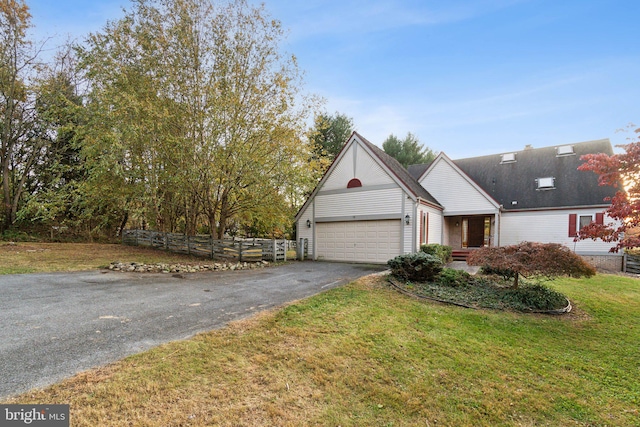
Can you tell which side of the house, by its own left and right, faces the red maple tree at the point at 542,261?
front

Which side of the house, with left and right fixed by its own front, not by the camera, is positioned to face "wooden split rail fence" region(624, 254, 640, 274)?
left

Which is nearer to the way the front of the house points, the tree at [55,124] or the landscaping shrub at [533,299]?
the landscaping shrub

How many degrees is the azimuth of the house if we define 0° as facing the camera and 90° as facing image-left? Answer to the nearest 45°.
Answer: approximately 0°

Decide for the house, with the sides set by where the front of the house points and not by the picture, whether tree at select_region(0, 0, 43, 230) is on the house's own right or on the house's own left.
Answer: on the house's own right

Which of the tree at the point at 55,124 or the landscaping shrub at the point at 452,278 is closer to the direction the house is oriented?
the landscaping shrub

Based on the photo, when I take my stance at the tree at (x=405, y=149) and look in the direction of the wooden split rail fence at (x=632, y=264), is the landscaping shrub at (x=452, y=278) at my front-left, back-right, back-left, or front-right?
front-right

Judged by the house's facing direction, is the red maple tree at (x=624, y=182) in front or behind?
in front

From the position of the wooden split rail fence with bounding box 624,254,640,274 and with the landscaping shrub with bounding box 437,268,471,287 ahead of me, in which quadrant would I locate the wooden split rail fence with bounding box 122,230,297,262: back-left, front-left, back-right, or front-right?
front-right

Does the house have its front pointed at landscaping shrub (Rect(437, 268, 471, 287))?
yes

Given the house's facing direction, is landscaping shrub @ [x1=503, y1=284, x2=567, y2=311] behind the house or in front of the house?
in front

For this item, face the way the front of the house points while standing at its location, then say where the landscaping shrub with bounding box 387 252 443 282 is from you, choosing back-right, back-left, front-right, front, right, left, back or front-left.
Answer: front
